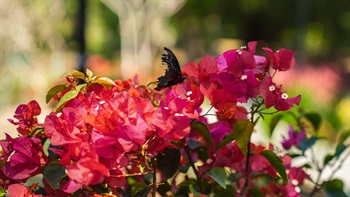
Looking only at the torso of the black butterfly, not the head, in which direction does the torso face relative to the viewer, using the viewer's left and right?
facing to the right of the viewer
